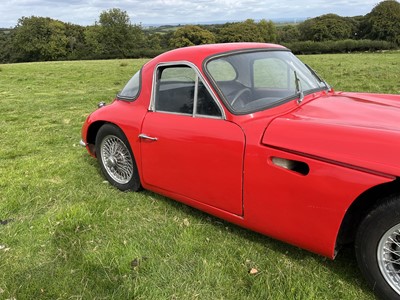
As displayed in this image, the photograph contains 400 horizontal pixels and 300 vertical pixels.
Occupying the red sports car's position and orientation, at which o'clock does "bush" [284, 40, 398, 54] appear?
The bush is roughly at 8 o'clock from the red sports car.

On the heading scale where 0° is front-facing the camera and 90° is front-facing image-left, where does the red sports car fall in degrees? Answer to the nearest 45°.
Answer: approximately 315°
